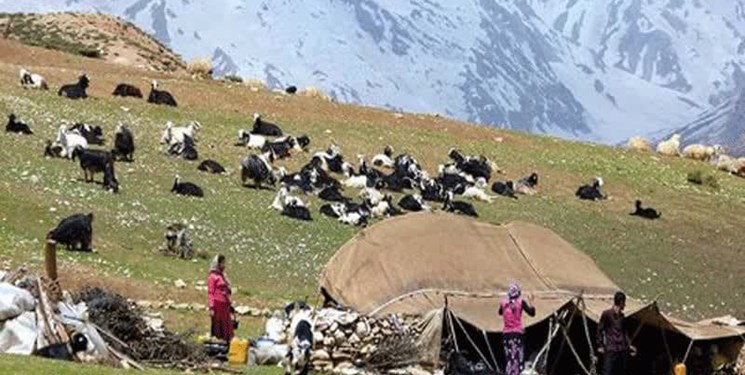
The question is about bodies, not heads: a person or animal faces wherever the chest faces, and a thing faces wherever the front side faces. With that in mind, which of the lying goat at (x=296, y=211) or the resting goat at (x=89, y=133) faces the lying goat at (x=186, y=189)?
the lying goat at (x=296, y=211)

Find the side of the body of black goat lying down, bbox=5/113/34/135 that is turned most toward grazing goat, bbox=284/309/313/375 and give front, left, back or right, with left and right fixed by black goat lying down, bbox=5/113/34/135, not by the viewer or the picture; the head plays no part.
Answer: left

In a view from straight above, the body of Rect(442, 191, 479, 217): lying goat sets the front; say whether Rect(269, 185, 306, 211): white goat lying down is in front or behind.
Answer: in front

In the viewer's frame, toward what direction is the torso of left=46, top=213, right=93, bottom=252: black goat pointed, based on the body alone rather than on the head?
to the viewer's left

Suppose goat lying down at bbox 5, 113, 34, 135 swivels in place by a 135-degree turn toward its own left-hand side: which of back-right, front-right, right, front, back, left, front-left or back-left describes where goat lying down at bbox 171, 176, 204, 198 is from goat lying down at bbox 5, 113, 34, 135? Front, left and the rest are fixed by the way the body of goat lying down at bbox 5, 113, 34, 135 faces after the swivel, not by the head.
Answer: front

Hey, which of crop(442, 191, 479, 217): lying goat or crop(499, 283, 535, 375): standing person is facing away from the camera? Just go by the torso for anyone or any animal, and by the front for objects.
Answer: the standing person

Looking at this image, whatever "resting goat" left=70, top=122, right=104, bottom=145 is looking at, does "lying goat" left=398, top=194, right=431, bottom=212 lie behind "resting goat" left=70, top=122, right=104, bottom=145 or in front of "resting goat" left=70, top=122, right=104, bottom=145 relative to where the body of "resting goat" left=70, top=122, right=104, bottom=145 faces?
in front

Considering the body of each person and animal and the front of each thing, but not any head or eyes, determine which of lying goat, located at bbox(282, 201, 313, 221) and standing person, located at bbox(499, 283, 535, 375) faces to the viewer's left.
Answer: the lying goat

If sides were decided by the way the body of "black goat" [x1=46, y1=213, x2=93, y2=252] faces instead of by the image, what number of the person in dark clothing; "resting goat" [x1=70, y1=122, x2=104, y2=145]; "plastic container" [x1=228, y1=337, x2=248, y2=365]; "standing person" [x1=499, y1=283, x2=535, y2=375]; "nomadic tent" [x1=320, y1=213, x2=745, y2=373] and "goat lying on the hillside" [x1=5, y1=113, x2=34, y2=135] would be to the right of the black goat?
2

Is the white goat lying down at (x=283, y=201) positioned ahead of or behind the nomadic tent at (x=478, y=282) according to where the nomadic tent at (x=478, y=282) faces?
behind

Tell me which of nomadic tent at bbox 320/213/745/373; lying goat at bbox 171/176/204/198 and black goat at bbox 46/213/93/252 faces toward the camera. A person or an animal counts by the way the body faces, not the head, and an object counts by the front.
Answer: the nomadic tent

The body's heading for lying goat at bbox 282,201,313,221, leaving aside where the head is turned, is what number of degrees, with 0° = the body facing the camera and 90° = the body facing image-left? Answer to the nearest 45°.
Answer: approximately 90°

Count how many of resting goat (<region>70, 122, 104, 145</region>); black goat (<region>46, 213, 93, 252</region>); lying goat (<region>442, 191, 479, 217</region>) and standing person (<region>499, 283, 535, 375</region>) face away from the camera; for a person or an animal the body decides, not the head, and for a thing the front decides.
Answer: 1
